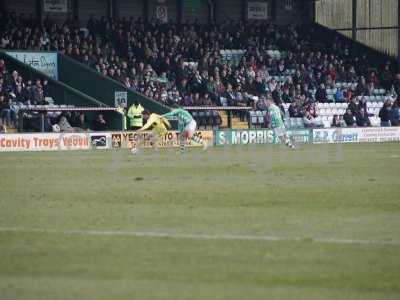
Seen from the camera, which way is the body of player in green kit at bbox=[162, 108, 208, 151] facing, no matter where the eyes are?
to the viewer's left

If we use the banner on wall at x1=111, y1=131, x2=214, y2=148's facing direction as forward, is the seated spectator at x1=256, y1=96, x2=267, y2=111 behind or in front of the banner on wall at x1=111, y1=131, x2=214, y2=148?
behind

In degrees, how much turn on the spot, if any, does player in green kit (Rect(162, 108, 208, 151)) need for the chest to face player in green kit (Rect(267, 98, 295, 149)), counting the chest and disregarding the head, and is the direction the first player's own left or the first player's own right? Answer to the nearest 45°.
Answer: approximately 135° to the first player's own right

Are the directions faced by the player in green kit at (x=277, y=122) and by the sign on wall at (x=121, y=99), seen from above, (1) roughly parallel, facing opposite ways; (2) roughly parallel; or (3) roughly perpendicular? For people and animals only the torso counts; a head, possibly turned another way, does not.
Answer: roughly perpendicular
